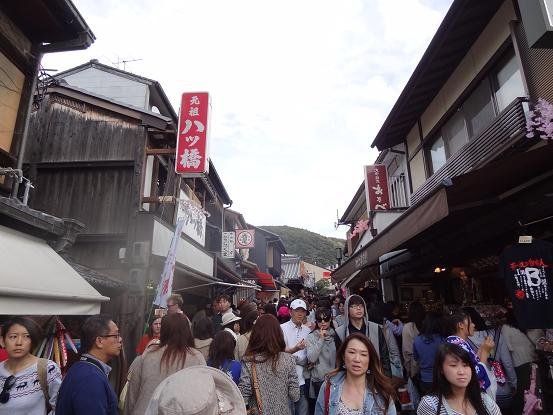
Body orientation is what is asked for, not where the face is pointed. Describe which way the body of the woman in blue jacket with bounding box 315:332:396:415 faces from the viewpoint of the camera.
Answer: toward the camera

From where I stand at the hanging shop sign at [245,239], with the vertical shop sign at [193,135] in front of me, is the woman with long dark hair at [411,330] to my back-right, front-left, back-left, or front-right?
front-left

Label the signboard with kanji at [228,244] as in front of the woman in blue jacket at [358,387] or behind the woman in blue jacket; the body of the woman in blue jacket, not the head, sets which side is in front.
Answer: behind

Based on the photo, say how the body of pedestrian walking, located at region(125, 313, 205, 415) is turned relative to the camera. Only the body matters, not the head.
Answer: away from the camera

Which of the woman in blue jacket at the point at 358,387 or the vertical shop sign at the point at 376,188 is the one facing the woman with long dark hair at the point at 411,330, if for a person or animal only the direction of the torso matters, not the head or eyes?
the vertical shop sign

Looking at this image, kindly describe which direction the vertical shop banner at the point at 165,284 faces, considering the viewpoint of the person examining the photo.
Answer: facing the viewer

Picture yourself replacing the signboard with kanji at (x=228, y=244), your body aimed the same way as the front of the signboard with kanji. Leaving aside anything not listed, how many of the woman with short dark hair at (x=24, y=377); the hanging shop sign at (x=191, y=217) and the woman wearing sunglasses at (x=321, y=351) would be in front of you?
3

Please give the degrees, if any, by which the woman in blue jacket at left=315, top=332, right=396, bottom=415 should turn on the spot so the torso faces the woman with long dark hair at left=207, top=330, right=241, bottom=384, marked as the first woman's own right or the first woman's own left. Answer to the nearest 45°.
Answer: approximately 135° to the first woman's own right

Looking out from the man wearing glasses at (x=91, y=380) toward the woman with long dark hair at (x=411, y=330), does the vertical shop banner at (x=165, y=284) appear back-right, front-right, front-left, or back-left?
front-left

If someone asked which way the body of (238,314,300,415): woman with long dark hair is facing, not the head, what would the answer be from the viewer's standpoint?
away from the camera

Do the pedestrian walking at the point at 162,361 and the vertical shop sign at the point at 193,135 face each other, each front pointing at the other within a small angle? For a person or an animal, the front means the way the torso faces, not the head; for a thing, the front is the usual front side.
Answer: yes

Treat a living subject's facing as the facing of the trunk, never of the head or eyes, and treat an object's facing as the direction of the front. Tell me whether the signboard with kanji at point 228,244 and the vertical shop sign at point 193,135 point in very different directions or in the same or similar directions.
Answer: same or similar directions

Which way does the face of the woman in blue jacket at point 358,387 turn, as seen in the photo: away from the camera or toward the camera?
toward the camera

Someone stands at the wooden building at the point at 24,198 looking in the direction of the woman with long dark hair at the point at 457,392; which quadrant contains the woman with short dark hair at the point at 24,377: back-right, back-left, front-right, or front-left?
front-right

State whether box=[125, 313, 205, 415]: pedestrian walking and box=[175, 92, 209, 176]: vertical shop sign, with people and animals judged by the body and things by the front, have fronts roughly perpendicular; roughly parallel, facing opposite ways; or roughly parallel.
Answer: roughly parallel, facing opposite ways

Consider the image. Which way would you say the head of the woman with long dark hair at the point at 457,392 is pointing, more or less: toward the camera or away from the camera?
toward the camera

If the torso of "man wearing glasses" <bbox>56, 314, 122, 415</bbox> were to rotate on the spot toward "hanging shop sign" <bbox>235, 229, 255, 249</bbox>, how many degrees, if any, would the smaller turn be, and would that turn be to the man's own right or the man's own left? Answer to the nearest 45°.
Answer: approximately 45° to the man's own left

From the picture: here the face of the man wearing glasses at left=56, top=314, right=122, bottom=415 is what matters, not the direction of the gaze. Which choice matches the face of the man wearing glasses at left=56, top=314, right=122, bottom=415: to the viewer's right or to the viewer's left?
to the viewer's right

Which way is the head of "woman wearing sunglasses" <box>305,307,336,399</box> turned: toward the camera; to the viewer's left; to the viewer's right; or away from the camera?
toward the camera

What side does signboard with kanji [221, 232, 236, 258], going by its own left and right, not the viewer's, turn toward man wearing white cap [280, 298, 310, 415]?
front

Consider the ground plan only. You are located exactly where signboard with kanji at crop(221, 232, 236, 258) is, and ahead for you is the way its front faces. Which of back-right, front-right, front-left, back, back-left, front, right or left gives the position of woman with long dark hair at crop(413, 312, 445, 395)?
front

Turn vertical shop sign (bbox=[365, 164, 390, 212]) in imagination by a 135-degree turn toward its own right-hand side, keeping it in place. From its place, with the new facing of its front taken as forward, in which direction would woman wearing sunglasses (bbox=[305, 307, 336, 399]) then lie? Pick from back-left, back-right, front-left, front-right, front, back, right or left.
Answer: back-left
